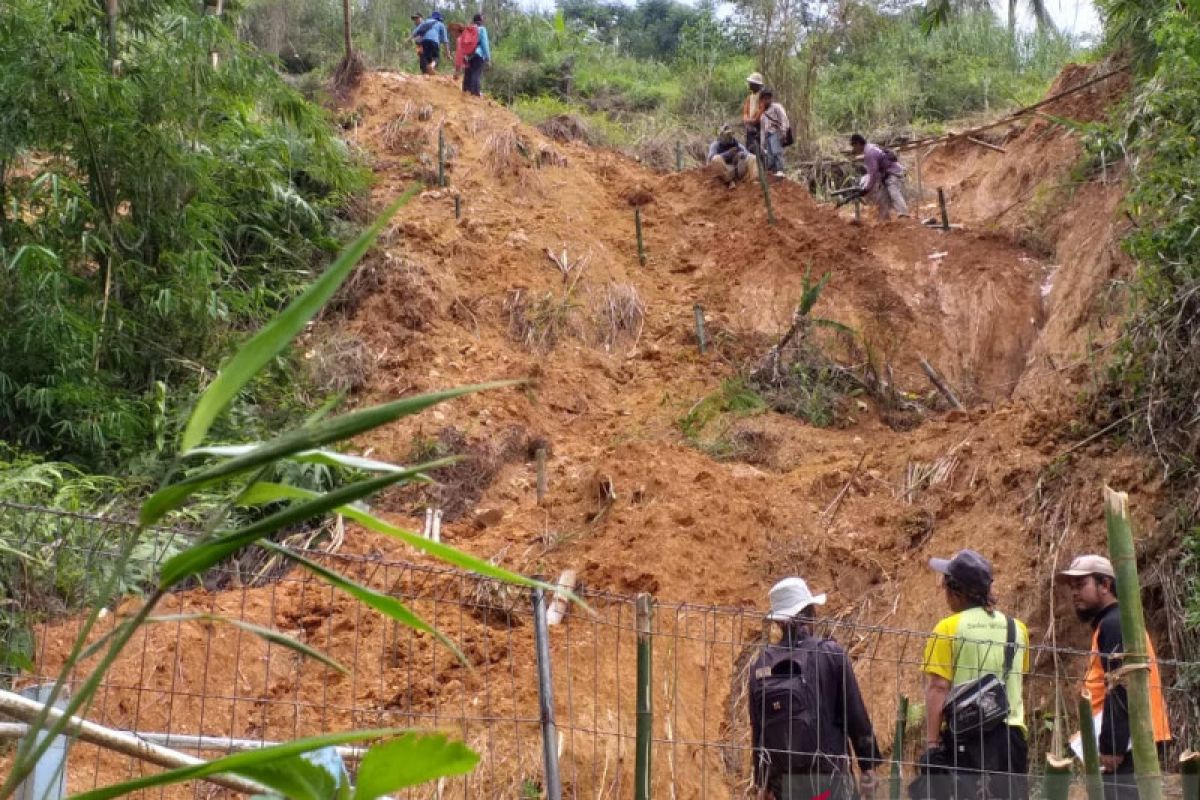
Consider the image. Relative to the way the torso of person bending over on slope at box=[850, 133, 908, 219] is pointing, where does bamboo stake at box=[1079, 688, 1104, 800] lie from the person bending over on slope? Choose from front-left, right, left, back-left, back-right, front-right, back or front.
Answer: left

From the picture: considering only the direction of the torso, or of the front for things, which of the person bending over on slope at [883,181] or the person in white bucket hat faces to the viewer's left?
the person bending over on slope

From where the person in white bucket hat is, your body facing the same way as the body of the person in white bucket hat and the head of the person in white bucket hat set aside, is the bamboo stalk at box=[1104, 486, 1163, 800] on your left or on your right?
on your right

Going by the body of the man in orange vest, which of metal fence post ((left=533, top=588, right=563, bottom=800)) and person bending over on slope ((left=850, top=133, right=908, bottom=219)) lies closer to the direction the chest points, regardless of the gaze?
the metal fence post

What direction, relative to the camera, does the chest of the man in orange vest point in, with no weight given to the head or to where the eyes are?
to the viewer's left

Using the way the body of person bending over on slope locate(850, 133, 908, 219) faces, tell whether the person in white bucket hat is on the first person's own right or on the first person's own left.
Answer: on the first person's own left

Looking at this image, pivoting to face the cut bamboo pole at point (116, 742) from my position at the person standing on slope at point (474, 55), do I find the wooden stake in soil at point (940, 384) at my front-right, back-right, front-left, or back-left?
front-left

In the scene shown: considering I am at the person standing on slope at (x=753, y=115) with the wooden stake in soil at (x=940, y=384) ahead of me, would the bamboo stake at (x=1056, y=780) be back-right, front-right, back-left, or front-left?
front-right

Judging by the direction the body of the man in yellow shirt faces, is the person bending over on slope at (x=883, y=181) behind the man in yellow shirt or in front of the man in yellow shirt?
in front

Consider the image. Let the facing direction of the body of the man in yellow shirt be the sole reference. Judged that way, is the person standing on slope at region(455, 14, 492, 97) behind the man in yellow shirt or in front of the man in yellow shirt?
in front

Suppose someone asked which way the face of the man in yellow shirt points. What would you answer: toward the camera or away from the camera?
away from the camera

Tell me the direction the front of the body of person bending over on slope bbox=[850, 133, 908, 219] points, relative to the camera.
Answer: to the viewer's left

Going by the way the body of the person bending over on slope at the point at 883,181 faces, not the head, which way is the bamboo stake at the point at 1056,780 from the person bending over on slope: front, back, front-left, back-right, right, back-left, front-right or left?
left

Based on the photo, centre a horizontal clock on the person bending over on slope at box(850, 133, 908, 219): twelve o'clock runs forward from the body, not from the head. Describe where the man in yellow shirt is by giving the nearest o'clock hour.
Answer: The man in yellow shirt is roughly at 9 o'clock from the person bending over on slope.

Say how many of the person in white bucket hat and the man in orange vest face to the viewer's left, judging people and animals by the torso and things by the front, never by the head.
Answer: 1

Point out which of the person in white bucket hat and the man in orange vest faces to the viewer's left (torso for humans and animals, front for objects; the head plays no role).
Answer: the man in orange vest

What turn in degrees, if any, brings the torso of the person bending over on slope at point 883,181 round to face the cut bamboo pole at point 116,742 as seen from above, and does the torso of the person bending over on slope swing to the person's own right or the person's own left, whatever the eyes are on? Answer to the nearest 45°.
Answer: approximately 90° to the person's own left
